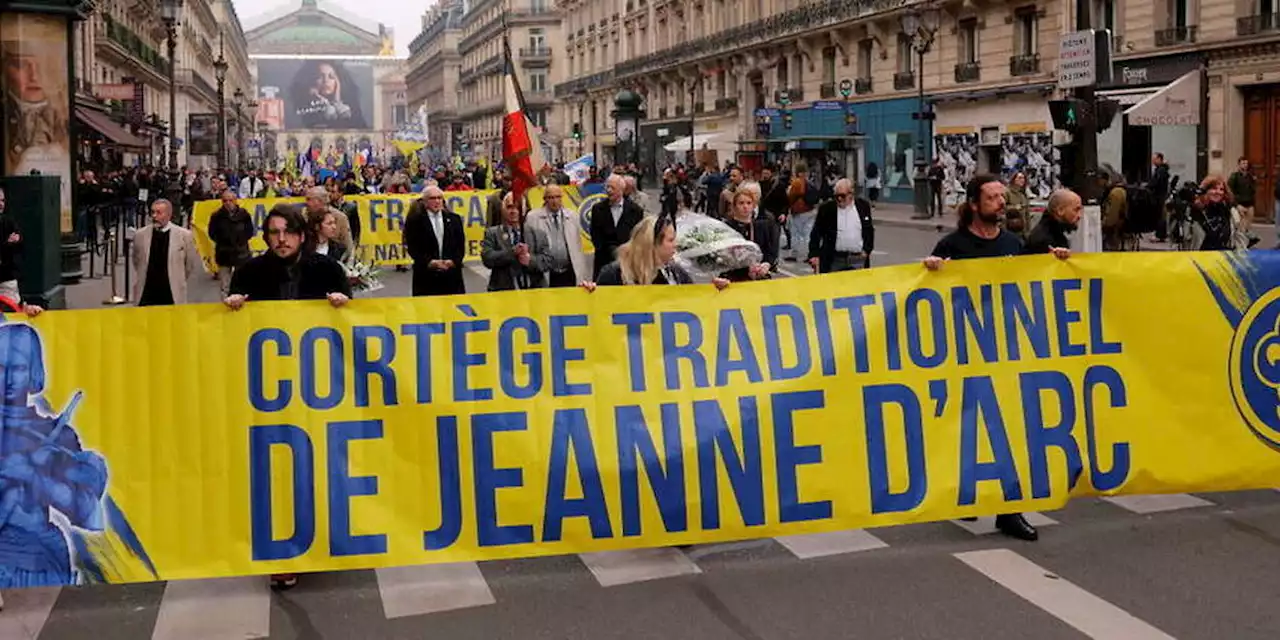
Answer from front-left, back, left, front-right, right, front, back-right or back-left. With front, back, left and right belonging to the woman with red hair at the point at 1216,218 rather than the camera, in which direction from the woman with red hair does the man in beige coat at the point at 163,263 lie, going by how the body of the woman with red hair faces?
front-right

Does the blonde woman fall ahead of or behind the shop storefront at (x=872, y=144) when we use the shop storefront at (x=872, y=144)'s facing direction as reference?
ahead

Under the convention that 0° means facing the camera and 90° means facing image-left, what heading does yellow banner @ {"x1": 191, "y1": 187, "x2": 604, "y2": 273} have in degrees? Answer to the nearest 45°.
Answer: approximately 0°

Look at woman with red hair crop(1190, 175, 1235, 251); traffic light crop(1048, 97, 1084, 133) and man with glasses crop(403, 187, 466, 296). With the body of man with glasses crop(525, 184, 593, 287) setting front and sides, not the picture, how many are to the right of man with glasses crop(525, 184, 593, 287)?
1

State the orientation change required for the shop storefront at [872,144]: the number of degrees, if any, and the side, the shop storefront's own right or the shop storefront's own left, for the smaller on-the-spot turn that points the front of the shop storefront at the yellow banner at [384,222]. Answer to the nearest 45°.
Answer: approximately 45° to the shop storefront's own left

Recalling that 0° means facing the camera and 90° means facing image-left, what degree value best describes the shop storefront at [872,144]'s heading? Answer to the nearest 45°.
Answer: approximately 45°

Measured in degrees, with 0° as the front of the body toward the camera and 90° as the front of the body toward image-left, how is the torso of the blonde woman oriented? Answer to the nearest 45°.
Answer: approximately 315°

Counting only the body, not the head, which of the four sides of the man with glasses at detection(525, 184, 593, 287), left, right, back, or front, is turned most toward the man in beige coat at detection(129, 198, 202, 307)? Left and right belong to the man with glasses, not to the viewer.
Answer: right
